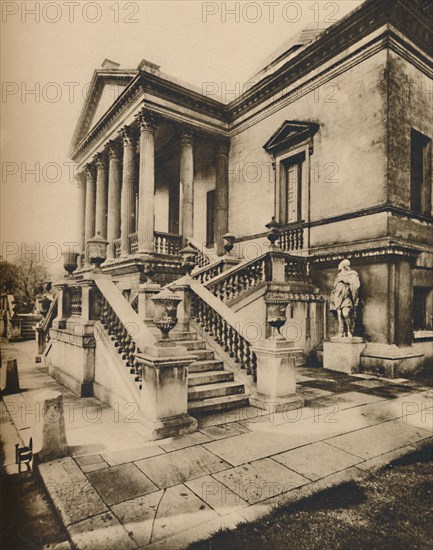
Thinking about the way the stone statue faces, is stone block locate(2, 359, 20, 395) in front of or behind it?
in front

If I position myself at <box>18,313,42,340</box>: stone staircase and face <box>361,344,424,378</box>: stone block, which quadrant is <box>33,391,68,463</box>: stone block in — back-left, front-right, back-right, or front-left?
front-right

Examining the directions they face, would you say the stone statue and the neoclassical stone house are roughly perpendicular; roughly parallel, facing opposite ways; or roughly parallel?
roughly parallel

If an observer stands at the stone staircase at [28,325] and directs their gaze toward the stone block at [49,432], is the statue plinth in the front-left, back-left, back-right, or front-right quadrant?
front-left

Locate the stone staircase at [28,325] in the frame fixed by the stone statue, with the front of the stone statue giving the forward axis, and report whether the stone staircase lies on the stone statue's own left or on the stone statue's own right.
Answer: on the stone statue's own right

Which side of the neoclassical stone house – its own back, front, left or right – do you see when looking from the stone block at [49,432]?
front

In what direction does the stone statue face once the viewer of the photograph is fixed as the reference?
facing the viewer and to the left of the viewer
